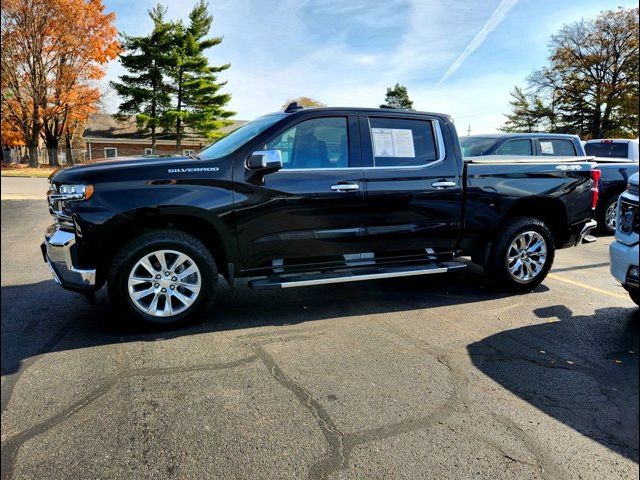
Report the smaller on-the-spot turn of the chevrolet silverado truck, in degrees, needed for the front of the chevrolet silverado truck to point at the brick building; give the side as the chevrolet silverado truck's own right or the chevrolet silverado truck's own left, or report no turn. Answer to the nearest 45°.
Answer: approximately 45° to the chevrolet silverado truck's own right

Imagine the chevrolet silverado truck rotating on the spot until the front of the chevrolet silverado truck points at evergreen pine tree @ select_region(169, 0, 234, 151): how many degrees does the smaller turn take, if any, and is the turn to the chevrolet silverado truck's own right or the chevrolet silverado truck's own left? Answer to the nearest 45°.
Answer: approximately 45° to the chevrolet silverado truck's own right

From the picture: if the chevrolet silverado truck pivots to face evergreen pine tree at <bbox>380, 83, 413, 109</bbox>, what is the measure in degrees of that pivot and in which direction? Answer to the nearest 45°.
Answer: approximately 135° to its right

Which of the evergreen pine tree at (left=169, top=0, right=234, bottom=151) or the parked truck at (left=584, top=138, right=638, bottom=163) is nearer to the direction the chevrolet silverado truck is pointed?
the evergreen pine tree

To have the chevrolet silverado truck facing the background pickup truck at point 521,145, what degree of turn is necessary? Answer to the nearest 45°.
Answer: approximately 135° to its right

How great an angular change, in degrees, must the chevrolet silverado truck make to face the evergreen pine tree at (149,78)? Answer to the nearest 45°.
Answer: approximately 45° to its right

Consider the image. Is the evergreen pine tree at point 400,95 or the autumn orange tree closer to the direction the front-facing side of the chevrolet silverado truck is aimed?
the autumn orange tree

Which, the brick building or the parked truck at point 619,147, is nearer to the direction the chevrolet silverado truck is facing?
the brick building

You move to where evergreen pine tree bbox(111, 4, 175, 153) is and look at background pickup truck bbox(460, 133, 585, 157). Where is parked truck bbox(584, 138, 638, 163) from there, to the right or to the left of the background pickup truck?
left

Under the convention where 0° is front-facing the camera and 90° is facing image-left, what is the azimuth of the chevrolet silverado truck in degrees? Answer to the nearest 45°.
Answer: approximately 90°
